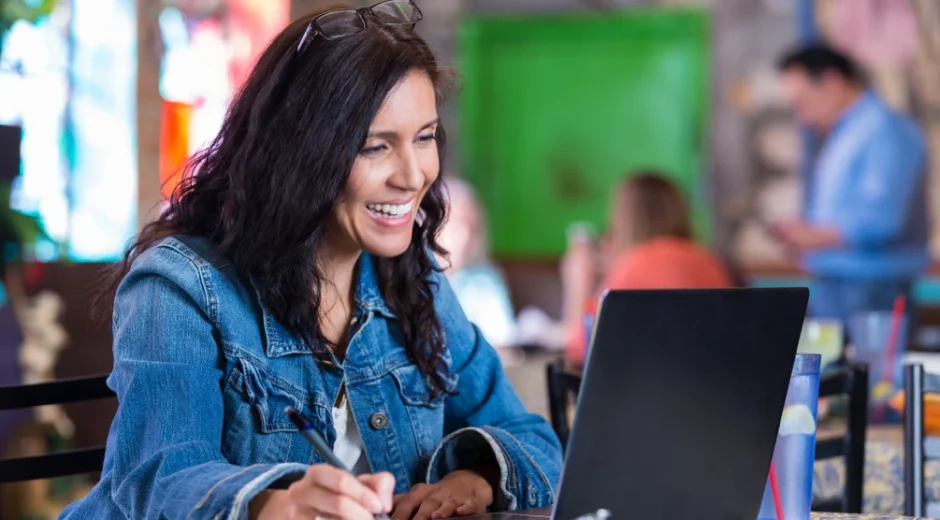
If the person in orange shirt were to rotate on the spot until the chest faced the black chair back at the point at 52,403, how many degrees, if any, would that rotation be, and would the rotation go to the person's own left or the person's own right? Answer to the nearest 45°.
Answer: approximately 135° to the person's own left

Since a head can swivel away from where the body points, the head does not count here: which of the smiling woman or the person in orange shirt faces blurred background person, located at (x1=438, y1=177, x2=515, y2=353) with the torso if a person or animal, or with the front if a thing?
the person in orange shirt

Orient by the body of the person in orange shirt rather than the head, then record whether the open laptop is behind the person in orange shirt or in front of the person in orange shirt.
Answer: behind

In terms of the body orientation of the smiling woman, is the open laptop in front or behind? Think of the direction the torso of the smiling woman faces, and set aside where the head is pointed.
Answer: in front

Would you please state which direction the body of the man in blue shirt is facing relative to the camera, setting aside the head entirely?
to the viewer's left

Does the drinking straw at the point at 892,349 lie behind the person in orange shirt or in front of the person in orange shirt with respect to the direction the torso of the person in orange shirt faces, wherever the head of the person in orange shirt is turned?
behind

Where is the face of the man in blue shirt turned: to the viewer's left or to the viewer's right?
to the viewer's left

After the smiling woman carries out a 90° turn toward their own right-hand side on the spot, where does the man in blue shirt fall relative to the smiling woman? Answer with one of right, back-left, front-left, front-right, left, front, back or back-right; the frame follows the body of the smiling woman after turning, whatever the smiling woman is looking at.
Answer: back

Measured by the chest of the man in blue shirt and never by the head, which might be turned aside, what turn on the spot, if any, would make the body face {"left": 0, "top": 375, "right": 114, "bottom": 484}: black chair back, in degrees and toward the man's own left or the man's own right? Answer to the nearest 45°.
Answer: approximately 90° to the man's own left

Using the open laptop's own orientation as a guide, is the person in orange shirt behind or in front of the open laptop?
in front

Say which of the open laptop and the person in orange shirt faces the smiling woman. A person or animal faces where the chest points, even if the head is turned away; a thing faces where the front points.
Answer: the open laptop

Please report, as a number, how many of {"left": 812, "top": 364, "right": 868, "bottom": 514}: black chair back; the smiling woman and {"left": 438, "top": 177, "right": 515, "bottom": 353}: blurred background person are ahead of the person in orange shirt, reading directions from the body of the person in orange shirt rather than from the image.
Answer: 1

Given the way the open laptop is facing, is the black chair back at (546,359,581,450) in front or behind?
in front
